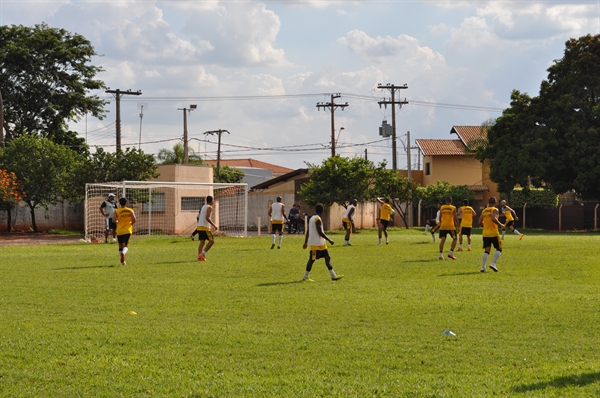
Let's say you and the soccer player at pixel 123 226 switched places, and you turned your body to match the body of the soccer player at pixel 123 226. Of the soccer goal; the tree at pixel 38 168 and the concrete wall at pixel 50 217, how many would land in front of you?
3

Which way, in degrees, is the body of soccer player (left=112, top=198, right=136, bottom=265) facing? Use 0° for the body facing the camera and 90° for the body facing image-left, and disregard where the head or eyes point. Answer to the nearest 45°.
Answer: approximately 180°

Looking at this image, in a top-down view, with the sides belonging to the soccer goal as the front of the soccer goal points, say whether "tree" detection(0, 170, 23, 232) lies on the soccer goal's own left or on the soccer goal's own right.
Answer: on the soccer goal's own right

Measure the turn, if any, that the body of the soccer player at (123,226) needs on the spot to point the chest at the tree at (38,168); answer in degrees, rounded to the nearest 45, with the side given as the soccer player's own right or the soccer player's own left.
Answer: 0° — they already face it

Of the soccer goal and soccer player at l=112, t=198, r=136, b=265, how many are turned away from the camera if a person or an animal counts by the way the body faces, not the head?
1

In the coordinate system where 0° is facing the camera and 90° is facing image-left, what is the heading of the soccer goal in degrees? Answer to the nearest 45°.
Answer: approximately 0°

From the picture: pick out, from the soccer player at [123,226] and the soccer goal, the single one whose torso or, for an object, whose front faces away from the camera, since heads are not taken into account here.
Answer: the soccer player

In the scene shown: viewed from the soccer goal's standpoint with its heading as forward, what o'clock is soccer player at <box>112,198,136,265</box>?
The soccer player is roughly at 12 o'clock from the soccer goal.

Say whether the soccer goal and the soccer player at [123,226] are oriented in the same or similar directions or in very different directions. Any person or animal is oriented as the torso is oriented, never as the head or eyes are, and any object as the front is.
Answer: very different directions

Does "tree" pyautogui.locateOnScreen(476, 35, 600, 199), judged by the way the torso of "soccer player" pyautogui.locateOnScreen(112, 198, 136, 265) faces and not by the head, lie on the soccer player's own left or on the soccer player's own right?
on the soccer player's own right
